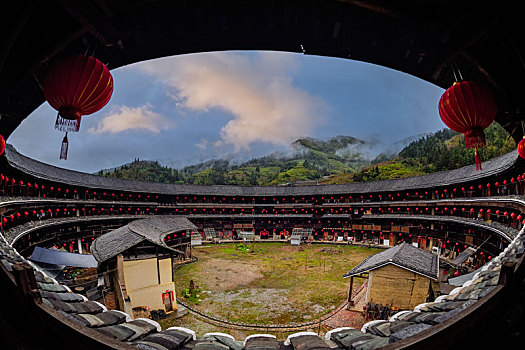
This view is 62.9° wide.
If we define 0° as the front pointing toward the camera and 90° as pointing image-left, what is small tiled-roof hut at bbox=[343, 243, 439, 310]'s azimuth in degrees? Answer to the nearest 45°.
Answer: approximately 90°

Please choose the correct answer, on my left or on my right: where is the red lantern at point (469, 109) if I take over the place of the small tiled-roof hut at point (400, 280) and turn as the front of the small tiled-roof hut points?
on my left

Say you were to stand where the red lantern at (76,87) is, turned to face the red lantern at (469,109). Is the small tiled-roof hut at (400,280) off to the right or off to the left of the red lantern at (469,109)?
left
